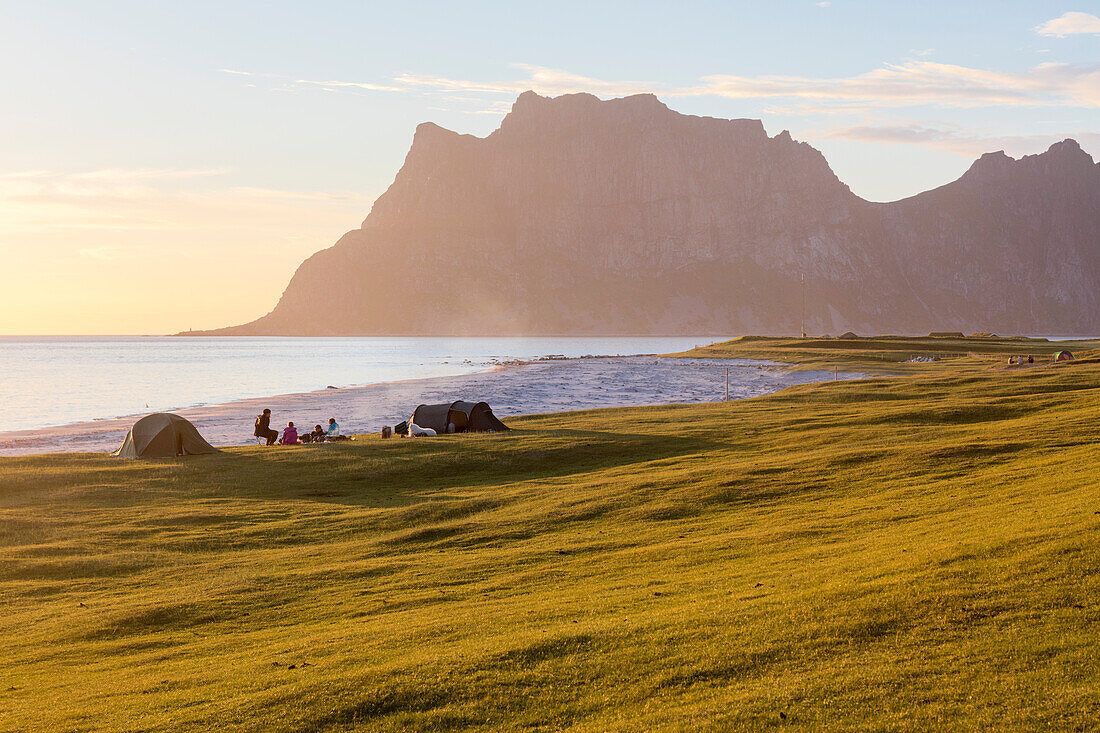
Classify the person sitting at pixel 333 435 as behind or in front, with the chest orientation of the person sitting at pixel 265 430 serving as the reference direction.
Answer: in front

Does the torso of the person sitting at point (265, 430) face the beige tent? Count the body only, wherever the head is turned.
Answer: no

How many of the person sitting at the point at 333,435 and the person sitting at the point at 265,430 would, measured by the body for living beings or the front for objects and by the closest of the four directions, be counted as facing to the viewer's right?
1

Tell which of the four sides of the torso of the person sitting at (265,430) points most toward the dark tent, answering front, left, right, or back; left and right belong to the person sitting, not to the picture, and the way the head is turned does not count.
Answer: front

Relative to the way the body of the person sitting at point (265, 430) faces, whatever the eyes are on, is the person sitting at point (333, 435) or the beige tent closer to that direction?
the person sitting

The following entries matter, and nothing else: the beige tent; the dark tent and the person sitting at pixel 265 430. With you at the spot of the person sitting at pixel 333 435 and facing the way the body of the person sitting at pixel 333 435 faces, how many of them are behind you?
1

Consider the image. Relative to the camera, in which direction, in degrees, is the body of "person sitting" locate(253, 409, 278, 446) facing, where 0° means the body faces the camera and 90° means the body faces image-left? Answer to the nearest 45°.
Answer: approximately 270°

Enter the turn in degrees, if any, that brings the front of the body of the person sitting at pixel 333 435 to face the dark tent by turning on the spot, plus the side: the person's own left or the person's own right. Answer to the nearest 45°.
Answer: approximately 180°

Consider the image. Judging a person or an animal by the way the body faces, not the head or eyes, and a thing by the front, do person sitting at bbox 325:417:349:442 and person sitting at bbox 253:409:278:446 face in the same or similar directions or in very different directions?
very different directions

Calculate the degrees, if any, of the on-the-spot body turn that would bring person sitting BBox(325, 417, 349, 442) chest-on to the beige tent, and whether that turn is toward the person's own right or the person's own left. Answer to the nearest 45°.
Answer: approximately 45° to the person's own left

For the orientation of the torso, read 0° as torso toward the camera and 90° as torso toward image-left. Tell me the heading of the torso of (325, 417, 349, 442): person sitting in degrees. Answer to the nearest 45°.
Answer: approximately 90°
